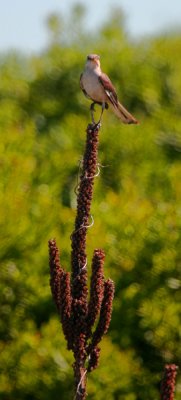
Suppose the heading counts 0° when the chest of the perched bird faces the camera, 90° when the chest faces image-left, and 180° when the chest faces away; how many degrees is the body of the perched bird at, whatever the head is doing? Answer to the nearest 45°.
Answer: approximately 45°

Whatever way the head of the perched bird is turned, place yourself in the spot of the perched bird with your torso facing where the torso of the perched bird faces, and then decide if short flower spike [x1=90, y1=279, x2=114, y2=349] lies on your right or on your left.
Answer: on your left

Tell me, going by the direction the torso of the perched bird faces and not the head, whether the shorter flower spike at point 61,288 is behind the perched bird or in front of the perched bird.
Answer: in front
